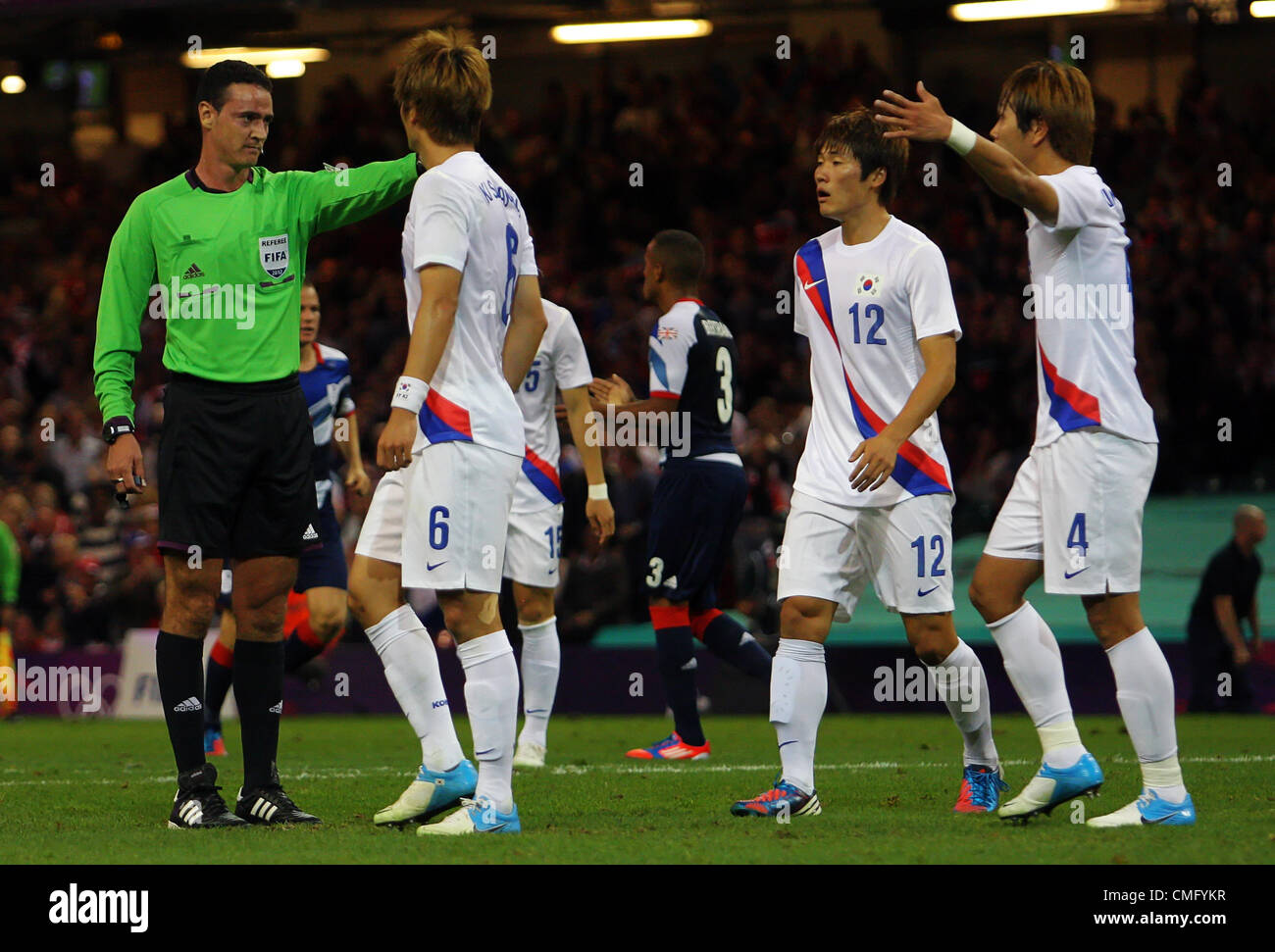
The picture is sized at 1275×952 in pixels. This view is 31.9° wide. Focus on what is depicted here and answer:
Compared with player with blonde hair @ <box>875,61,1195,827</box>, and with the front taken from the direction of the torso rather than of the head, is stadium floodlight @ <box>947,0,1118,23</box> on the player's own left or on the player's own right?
on the player's own right

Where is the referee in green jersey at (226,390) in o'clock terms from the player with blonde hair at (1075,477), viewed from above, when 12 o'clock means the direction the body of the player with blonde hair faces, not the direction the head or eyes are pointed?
The referee in green jersey is roughly at 12 o'clock from the player with blonde hair.

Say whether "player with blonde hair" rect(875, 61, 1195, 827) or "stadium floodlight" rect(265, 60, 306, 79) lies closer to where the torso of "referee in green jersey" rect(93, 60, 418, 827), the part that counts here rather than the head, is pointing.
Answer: the player with blonde hair

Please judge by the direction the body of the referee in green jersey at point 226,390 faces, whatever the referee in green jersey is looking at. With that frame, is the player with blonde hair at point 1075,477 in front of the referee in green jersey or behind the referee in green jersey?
in front

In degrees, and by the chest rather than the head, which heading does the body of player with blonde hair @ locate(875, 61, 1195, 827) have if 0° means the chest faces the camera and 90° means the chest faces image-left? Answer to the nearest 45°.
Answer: approximately 90°

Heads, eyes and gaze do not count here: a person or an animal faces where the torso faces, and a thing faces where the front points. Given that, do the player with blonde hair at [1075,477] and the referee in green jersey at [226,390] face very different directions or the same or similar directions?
very different directions

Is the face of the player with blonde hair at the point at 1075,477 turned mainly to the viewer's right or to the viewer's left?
to the viewer's left

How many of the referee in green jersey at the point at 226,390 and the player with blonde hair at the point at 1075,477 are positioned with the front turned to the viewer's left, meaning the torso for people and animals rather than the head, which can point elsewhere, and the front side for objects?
1

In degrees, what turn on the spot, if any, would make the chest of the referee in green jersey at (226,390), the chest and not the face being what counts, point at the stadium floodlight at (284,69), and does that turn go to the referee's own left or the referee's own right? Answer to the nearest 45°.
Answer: approximately 135° to the referee's own left

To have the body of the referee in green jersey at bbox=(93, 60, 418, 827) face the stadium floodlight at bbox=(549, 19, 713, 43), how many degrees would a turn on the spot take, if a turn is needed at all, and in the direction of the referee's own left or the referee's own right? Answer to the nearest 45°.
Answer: approximately 135° to the referee's own left
